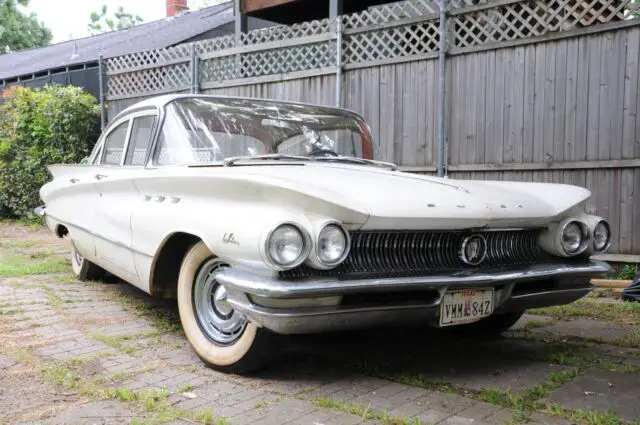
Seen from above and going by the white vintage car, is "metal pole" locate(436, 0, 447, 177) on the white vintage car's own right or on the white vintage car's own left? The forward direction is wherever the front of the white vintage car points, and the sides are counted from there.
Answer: on the white vintage car's own left

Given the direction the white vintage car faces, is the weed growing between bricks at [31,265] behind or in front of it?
behind

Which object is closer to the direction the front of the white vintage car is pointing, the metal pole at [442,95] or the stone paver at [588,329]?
the stone paver

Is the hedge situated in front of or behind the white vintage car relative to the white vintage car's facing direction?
behind

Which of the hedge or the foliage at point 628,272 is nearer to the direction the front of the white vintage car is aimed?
the foliage

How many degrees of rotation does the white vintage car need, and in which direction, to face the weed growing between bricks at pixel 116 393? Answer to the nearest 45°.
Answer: approximately 90° to its right

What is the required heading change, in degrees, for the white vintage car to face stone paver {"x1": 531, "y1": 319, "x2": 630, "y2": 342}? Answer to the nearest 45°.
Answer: approximately 90° to its left

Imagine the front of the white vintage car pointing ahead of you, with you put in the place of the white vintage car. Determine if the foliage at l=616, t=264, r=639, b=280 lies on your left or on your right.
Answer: on your left

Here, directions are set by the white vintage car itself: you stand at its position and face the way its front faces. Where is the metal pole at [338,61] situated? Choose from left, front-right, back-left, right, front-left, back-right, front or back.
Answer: back-left

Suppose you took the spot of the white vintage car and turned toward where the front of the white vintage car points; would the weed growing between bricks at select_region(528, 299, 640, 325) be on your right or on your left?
on your left

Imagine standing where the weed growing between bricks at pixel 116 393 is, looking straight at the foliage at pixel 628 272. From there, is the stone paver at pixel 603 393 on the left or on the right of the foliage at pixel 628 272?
right

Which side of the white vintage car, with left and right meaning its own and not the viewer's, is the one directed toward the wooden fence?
left

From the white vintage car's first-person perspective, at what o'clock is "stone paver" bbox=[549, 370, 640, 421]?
The stone paver is roughly at 11 o'clock from the white vintage car.

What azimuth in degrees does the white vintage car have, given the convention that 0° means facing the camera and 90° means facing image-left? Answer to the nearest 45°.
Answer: approximately 315°
